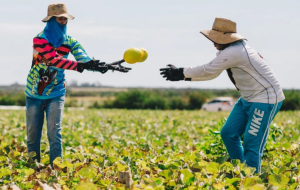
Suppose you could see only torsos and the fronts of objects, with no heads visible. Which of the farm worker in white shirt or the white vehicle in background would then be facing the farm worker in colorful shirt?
the farm worker in white shirt

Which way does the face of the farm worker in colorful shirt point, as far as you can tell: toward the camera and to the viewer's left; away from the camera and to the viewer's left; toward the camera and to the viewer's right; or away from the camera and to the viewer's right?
toward the camera and to the viewer's right

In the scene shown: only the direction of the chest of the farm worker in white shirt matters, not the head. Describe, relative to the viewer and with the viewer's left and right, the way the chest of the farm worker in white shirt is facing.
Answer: facing to the left of the viewer

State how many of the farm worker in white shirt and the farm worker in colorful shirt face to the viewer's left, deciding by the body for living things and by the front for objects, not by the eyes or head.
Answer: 1

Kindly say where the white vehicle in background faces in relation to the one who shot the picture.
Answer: facing away from the viewer and to the left of the viewer

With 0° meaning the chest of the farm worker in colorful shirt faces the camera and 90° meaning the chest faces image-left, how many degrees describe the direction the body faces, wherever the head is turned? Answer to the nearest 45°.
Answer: approximately 315°

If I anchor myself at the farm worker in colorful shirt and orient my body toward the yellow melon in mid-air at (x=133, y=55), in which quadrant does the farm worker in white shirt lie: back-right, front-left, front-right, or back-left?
front-right

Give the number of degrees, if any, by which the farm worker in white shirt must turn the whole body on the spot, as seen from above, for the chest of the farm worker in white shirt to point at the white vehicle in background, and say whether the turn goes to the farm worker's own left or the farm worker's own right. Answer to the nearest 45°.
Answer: approximately 90° to the farm worker's own right

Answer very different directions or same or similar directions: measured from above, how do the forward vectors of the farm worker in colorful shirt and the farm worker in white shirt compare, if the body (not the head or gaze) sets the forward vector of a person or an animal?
very different directions

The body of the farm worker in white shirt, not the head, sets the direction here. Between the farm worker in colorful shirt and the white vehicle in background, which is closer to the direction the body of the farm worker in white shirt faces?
the farm worker in colorful shirt

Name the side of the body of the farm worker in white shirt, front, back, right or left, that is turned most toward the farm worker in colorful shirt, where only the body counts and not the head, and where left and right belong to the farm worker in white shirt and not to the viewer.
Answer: front
